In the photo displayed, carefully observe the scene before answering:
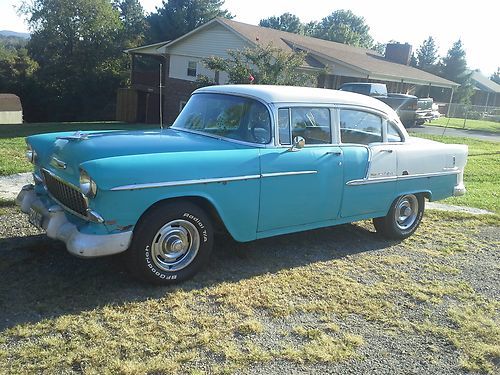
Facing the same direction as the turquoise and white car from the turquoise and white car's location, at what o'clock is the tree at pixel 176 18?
The tree is roughly at 4 o'clock from the turquoise and white car.

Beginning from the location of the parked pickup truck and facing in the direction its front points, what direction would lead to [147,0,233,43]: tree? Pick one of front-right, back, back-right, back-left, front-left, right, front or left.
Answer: back

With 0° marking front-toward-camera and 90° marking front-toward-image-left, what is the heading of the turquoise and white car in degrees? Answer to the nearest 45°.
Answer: approximately 45°

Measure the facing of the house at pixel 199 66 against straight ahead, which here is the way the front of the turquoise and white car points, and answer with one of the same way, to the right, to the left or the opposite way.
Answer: to the left

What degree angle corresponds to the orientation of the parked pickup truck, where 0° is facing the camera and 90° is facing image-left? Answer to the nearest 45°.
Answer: approximately 315°

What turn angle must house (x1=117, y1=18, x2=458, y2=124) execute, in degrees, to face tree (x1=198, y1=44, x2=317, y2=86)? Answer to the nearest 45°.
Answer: approximately 45° to its right

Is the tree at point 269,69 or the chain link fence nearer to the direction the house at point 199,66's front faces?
the tree

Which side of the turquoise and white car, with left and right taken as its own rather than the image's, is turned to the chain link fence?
back
